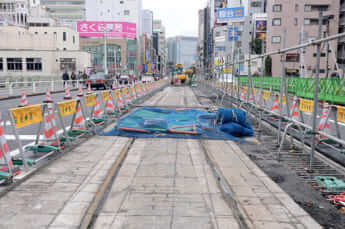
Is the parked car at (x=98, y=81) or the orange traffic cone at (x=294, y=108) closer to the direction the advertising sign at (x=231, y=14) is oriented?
the orange traffic cone

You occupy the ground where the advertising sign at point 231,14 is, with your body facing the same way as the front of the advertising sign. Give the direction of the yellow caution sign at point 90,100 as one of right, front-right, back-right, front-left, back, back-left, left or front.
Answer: front

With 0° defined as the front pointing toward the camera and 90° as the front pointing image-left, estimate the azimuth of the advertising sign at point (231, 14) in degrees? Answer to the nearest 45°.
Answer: approximately 0°

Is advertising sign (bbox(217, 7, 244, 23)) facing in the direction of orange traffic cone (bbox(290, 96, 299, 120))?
yes

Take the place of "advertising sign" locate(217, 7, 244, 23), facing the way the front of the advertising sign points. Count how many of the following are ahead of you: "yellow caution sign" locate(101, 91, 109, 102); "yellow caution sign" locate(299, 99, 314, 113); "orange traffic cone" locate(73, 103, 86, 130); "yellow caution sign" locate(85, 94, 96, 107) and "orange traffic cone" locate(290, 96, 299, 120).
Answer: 5

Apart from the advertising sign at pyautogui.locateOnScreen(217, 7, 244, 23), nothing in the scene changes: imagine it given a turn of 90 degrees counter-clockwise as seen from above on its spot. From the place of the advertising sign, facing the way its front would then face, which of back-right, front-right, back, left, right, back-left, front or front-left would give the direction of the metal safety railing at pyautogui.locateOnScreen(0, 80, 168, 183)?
right

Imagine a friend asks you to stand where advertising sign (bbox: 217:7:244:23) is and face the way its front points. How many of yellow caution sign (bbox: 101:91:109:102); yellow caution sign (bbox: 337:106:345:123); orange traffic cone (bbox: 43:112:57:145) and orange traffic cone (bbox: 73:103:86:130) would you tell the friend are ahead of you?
4

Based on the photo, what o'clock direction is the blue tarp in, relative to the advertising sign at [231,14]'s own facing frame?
The blue tarp is roughly at 12 o'clock from the advertising sign.

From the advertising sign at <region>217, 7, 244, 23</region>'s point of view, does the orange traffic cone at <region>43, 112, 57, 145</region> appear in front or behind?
in front

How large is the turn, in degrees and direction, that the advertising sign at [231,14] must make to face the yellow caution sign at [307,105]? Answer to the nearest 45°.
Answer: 0° — it already faces it

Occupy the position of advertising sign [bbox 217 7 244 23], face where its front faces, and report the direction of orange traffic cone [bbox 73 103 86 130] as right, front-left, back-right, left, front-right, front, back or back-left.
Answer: front

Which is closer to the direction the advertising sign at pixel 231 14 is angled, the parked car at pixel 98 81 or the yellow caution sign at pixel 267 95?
the yellow caution sign

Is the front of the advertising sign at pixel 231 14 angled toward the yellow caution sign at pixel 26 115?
yes

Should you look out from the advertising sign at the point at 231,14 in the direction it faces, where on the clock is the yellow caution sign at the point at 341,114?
The yellow caution sign is roughly at 12 o'clock from the advertising sign.
